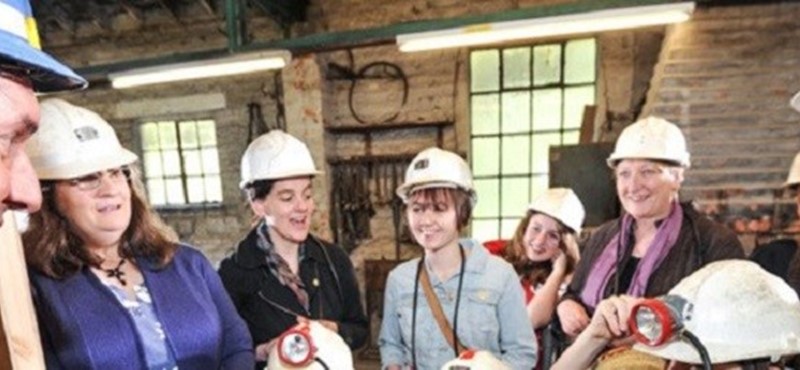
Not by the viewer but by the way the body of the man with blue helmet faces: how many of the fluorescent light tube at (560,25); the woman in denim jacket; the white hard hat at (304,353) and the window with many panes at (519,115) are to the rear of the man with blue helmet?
0

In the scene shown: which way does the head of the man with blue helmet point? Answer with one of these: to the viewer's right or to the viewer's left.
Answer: to the viewer's right

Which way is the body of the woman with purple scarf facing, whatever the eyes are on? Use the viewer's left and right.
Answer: facing the viewer and to the left of the viewer

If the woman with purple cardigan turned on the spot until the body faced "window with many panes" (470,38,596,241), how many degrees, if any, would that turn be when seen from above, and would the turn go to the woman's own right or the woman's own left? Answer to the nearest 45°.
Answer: approximately 90° to the woman's own left

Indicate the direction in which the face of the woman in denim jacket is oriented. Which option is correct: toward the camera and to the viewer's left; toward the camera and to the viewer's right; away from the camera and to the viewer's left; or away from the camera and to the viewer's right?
toward the camera and to the viewer's left

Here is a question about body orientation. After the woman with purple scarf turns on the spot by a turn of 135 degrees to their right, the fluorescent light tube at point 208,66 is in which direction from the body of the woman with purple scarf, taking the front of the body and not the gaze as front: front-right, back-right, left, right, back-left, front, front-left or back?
left

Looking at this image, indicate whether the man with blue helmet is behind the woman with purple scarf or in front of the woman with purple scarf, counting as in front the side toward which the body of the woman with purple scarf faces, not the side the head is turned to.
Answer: in front

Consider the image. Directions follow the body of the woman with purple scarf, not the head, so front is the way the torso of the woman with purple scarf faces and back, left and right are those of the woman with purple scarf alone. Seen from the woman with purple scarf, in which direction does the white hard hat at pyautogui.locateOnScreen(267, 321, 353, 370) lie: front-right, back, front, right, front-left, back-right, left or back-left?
front

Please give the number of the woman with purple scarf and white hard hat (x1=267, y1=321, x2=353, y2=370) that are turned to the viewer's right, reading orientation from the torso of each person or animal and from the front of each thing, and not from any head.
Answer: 0

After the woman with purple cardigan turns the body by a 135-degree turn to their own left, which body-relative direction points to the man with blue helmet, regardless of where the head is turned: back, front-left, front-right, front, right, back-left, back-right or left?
back

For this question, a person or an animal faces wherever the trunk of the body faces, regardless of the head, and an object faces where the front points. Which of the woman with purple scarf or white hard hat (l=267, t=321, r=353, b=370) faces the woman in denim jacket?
the woman with purple scarf

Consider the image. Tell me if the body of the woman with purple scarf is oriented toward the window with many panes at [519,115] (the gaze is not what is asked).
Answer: no

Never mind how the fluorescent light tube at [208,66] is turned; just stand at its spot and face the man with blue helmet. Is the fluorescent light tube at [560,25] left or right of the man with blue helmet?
left

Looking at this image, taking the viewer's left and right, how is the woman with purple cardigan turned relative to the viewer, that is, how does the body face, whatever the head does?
facing the viewer and to the right of the viewer

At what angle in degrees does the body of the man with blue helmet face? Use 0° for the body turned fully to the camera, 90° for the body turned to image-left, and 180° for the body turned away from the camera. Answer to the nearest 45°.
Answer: approximately 270°
